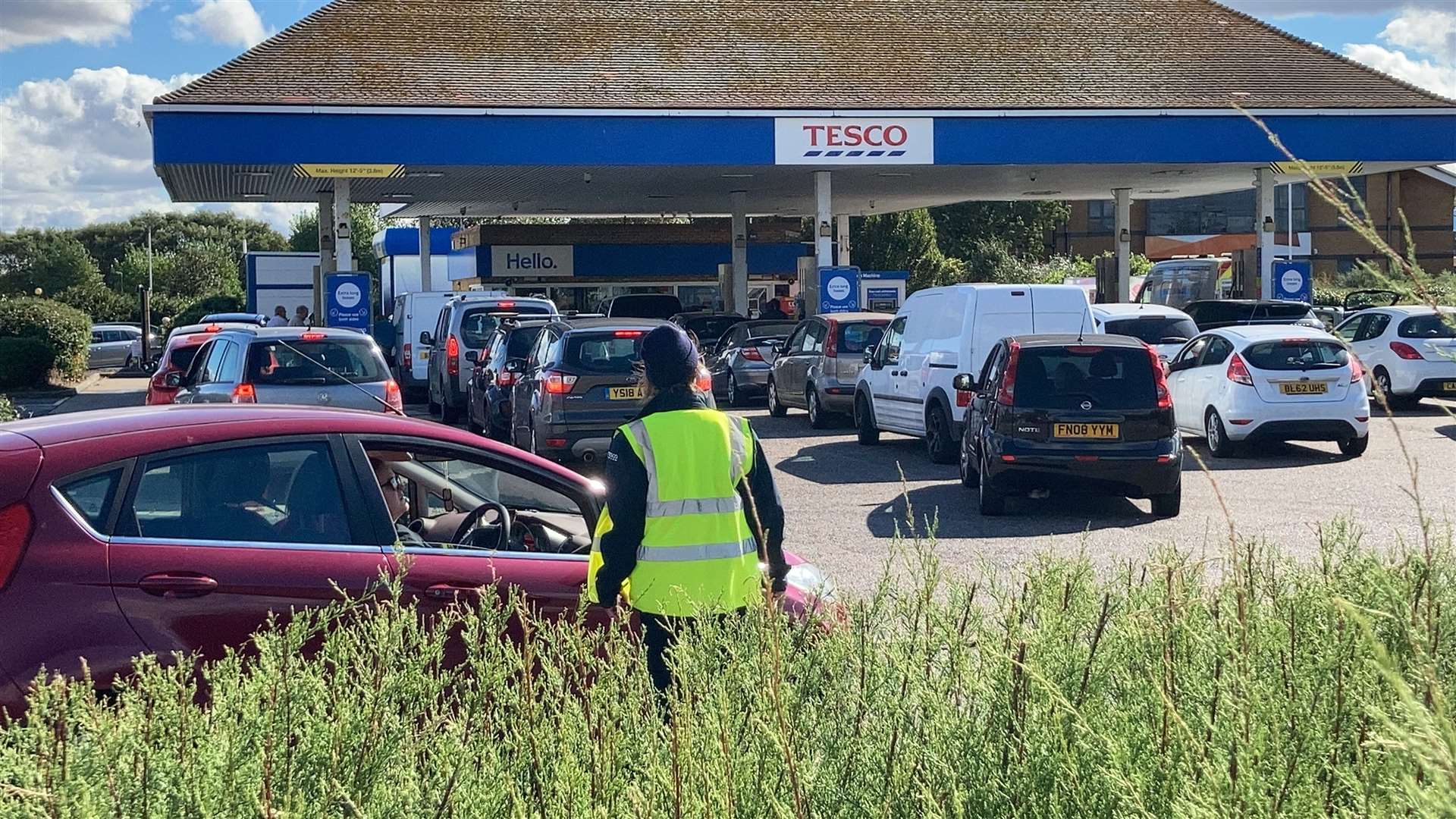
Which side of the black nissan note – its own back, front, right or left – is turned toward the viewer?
back

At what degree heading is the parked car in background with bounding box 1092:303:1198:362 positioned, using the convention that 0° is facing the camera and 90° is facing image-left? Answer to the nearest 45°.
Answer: approximately 135°

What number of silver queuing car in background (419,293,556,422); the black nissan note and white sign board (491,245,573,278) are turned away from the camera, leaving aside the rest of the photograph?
2

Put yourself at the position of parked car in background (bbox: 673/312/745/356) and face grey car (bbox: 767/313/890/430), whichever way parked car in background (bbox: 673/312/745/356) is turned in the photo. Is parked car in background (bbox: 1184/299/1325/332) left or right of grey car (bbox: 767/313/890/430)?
left

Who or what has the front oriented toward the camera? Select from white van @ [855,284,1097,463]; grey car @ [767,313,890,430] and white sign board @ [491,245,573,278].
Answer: the white sign board

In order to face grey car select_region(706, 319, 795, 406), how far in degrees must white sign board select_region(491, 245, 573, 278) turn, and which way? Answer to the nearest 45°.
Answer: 0° — it already faces it

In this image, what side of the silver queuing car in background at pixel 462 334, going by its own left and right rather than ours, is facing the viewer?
back

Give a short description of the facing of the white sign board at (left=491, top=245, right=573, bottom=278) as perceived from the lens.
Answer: facing the viewer

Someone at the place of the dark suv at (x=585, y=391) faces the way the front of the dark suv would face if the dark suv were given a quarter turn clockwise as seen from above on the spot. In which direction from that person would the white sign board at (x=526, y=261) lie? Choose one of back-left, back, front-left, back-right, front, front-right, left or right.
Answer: left

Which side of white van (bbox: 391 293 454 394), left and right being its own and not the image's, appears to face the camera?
back

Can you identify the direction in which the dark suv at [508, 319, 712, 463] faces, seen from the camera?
facing away from the viewer

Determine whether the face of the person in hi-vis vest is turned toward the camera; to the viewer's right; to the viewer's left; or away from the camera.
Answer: away from the camera

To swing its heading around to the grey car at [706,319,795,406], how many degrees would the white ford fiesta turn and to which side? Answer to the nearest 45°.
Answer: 0° — it already faces it

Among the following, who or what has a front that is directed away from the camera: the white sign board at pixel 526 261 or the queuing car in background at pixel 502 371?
the queuing car in background

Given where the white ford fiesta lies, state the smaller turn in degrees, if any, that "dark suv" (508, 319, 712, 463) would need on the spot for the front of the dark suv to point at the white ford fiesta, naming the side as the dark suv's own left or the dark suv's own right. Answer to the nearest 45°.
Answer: approximately 90° to the dark suv's own right

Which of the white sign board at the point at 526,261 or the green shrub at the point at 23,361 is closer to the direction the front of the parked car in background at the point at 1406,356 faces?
the white sign board

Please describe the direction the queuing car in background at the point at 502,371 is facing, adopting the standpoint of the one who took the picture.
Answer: facing away from the viewer

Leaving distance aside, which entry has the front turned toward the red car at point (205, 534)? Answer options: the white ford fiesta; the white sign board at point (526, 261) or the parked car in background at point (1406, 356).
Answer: the white sign board

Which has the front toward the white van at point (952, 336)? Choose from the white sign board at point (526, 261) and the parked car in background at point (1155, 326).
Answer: the white sign board

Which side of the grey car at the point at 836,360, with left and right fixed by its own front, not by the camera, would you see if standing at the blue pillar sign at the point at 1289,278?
right
